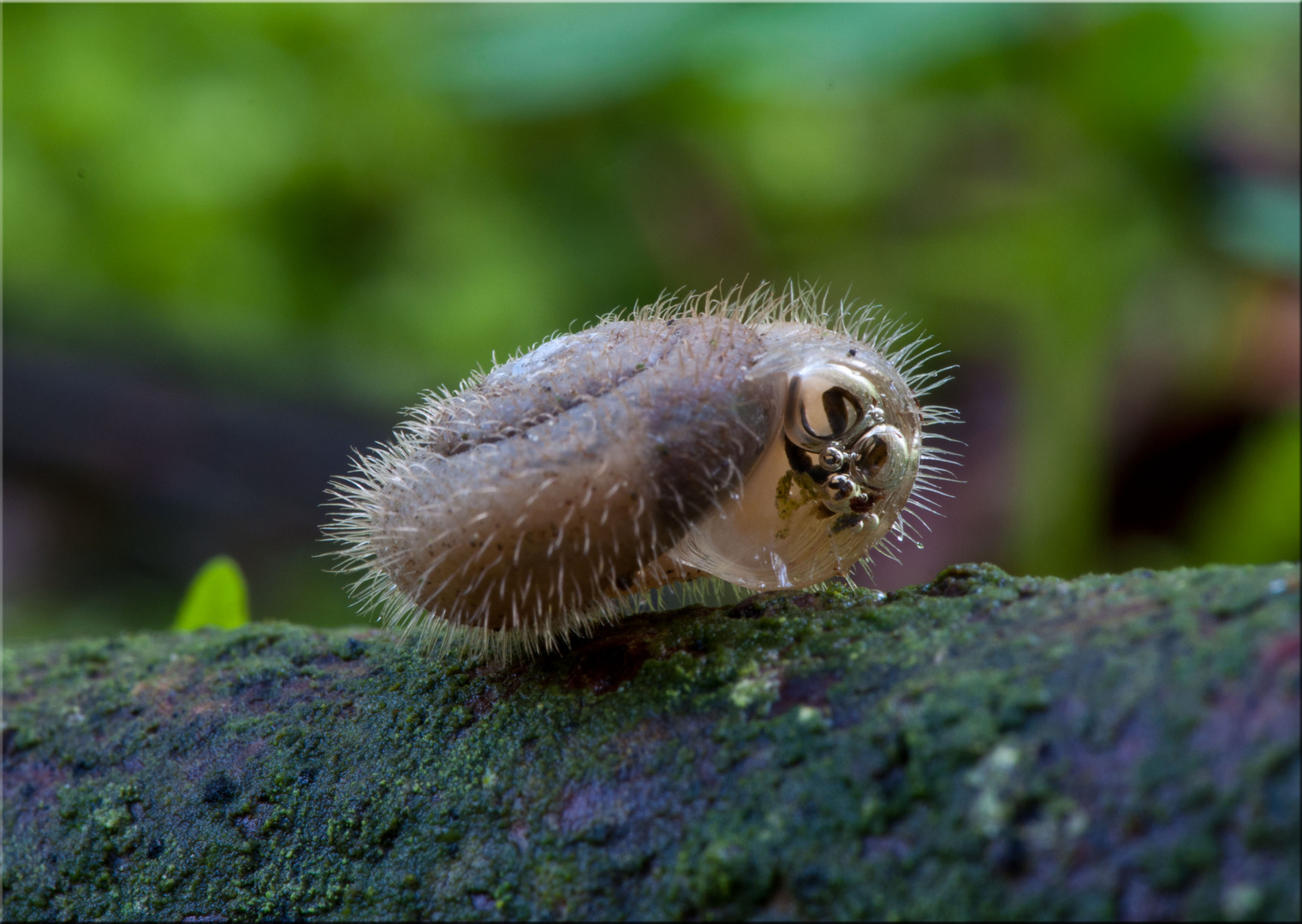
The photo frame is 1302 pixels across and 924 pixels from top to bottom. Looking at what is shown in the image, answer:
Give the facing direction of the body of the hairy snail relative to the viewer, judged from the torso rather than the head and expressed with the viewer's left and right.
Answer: facing the viewer and to the right of the viewer
